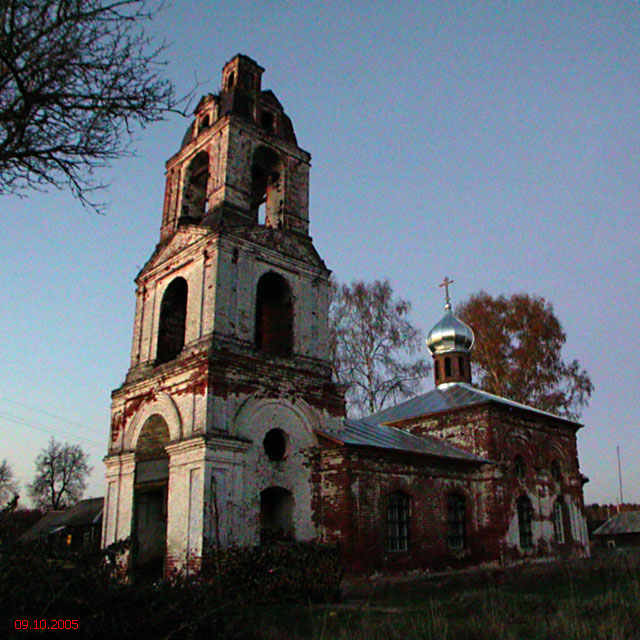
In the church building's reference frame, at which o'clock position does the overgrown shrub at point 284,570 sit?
The overgrown shrub is roughly at 10 o'clock from the church building.

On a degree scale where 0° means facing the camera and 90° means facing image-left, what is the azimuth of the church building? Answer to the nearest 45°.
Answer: approximately 45°

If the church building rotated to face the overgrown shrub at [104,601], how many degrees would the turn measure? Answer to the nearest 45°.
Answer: approximately 45° to its left
